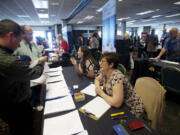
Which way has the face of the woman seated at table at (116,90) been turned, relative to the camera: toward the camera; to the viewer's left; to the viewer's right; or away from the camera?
to the viewer's left

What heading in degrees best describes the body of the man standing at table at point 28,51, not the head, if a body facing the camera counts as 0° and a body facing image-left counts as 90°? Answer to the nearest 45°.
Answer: approximately 315°

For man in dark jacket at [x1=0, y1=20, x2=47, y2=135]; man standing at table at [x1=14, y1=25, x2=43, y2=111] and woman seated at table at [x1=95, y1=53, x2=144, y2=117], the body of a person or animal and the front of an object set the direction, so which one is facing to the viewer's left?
the woman seated at table

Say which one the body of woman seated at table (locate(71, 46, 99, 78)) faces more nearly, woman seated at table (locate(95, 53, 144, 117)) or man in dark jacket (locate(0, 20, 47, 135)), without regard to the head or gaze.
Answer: the man in dark jacket

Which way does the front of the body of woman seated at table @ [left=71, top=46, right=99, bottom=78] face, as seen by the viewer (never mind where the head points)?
to the viewer's left

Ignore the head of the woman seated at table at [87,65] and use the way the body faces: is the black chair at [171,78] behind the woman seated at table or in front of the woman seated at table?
behind

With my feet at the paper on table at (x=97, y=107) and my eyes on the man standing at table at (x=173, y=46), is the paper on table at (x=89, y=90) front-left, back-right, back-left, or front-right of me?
front-left

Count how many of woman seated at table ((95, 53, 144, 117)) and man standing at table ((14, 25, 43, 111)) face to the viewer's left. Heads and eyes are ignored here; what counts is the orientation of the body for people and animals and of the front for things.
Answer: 1

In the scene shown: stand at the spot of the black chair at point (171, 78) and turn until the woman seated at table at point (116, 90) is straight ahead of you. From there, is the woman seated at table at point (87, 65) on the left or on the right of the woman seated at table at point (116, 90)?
right

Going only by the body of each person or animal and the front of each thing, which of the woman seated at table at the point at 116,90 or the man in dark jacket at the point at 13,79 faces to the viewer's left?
the woman seated at table

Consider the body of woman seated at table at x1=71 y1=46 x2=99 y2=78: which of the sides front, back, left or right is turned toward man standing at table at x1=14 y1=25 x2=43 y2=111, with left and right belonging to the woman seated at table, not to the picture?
front

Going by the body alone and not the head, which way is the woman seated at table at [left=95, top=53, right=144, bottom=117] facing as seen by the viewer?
to the viewer's left
